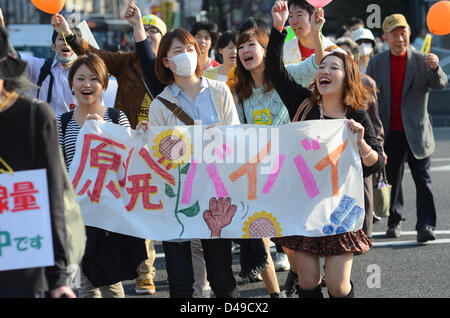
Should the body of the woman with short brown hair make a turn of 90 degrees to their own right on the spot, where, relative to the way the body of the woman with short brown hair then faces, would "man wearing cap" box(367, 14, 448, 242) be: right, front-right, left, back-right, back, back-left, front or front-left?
back-right

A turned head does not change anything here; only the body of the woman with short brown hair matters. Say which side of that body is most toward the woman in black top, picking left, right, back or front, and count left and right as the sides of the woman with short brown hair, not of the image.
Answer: left

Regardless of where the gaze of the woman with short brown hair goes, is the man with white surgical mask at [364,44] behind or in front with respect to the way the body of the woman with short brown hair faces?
behind

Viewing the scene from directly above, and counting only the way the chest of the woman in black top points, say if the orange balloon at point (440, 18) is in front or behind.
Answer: behind

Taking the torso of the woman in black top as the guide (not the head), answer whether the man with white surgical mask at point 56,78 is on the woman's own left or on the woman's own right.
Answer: on the woman's own right

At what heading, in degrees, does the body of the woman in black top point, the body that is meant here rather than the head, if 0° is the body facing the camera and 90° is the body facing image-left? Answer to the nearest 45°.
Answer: approximately 45°

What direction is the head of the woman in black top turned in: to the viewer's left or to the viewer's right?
to the viewer's left

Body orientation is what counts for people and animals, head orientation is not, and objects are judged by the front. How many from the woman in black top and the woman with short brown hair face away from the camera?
0

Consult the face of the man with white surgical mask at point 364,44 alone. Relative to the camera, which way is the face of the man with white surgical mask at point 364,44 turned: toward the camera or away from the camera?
toward the camera

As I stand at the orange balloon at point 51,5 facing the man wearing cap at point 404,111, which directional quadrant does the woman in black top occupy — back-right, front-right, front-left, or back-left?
front-right

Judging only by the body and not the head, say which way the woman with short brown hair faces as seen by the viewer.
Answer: toward the camera

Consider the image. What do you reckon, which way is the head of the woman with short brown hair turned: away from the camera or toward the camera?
toward the camera

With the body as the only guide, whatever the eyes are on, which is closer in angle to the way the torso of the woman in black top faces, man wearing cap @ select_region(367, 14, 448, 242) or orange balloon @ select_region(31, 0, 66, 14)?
the orange balloon
